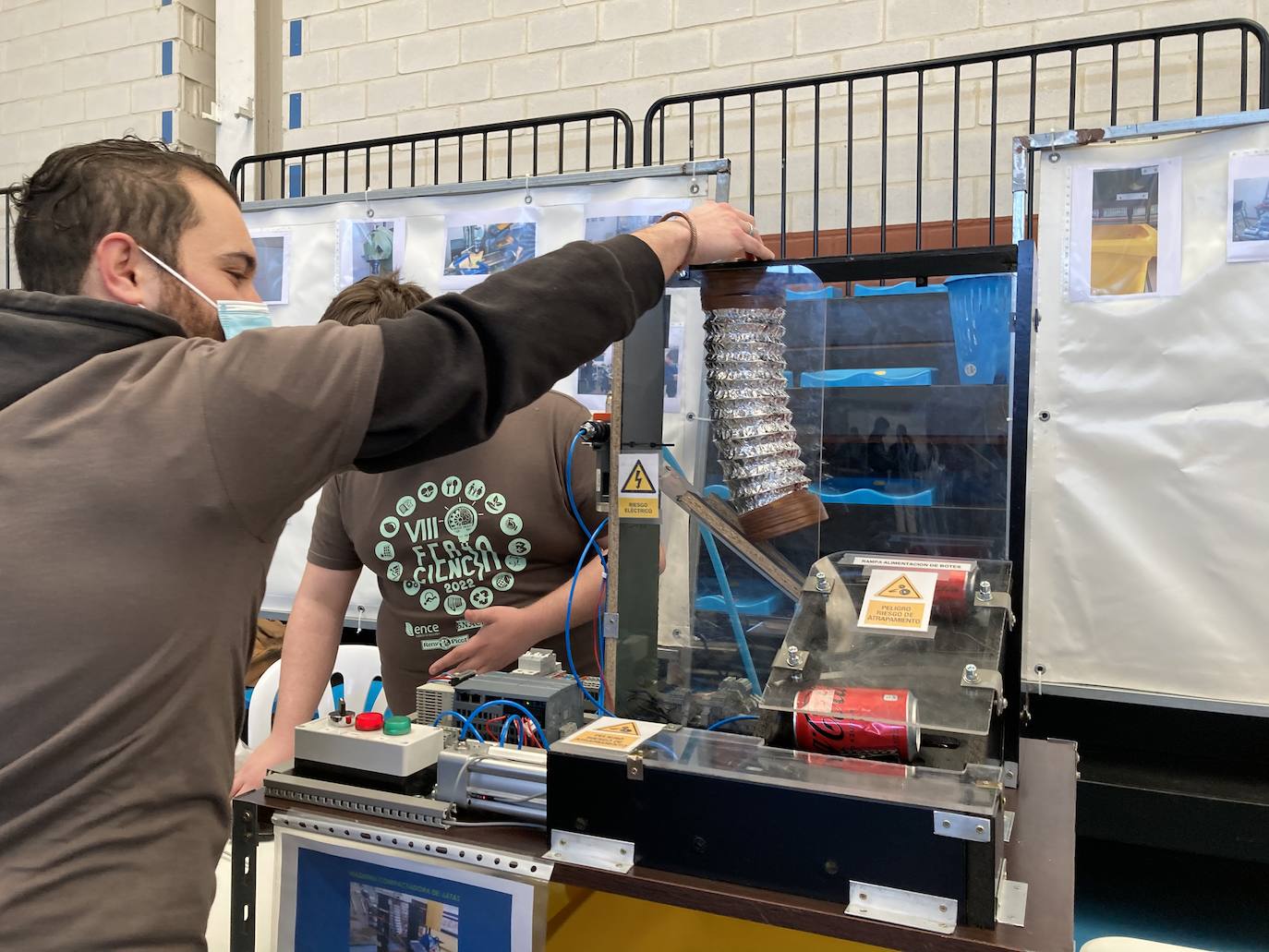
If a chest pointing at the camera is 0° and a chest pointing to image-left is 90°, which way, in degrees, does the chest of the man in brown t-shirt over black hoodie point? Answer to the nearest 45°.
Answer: approximately 225°

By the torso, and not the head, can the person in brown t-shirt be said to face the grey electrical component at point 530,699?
yes

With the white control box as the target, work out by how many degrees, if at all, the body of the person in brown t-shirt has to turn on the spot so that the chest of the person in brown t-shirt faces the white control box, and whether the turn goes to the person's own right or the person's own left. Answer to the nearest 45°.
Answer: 0° — they already face it

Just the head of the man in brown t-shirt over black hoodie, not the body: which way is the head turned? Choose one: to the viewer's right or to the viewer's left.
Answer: to the viewer's right

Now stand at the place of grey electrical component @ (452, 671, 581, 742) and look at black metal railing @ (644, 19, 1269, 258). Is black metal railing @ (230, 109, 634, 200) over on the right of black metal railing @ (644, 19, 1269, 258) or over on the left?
left

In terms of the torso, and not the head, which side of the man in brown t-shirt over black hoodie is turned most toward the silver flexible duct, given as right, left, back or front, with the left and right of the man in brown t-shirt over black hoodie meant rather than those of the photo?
front

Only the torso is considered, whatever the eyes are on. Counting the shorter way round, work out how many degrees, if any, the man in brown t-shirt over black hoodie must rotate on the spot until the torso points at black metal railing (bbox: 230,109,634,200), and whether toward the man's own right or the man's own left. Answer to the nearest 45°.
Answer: approximately 45° to the man's own left

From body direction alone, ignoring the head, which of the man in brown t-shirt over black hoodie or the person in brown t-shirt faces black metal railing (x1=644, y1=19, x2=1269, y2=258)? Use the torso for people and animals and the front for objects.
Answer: the man in brown t-shirt over black hoodie

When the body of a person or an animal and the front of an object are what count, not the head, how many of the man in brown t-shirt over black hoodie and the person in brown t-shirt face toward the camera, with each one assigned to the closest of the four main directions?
1
